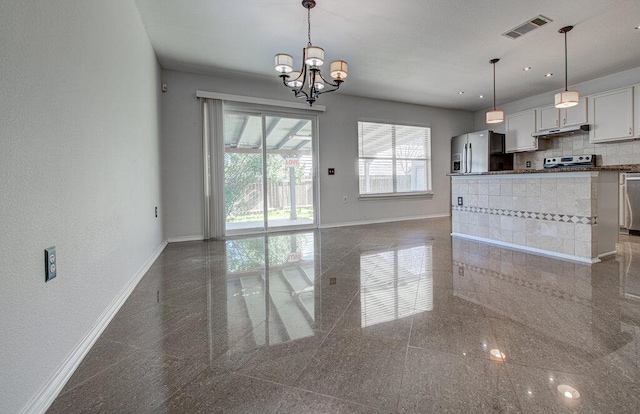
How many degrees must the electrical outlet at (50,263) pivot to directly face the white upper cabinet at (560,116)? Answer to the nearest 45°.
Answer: approximately 45° to its left

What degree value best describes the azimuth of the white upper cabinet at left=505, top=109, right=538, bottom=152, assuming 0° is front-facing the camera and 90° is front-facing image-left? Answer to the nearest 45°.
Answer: approximately 45°

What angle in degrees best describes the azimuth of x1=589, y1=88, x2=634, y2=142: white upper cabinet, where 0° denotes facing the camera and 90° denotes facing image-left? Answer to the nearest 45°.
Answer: approximately 45°

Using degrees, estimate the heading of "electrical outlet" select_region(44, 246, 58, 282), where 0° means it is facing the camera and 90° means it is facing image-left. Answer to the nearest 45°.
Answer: approximately 315°

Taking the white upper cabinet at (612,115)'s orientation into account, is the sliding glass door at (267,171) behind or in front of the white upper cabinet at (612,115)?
in front

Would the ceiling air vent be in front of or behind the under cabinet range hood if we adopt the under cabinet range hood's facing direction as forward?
in front

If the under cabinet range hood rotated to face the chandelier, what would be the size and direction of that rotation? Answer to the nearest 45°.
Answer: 0° — it already faces it

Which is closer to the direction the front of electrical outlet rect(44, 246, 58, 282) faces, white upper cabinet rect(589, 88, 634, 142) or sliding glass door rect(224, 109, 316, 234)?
the white upper cabinet

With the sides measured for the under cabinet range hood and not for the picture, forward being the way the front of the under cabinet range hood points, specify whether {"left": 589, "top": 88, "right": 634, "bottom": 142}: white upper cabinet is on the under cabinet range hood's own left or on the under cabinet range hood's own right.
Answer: on the under cabinet range hood's own left
